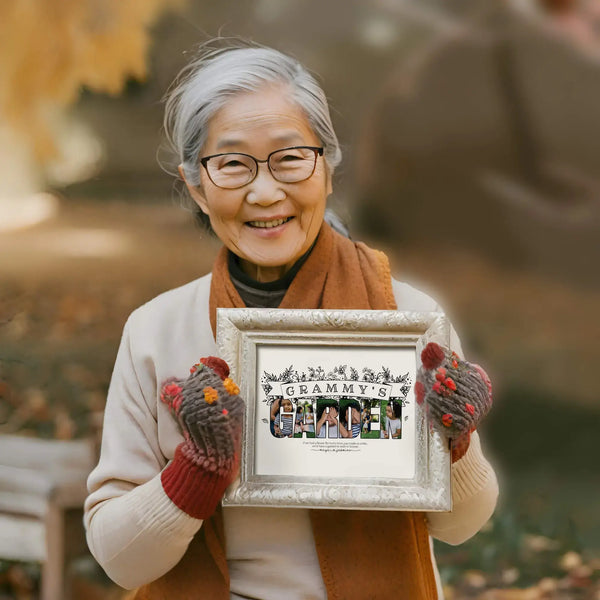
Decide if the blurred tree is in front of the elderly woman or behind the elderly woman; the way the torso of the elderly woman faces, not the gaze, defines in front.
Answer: behind

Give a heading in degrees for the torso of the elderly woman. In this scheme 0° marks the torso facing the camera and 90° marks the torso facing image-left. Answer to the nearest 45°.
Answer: approximately 0°
